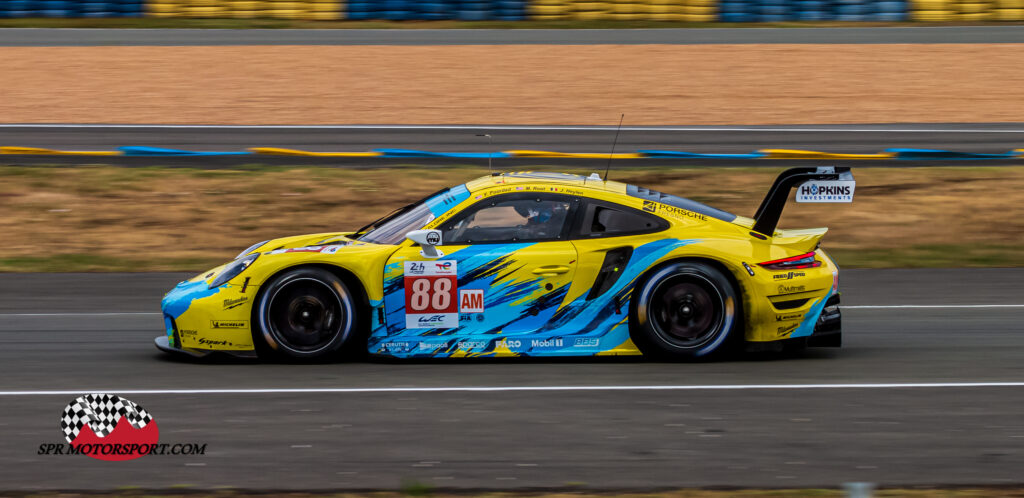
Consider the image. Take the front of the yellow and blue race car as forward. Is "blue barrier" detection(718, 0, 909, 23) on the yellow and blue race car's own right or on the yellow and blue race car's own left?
on the yellow and blue race car's own right

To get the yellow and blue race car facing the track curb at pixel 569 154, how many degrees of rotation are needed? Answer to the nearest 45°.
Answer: approximately 90° to its right

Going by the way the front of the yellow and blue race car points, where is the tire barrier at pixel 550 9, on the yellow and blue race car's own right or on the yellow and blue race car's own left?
on the yellow and blue race car's own right

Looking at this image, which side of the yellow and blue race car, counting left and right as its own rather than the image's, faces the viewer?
left
